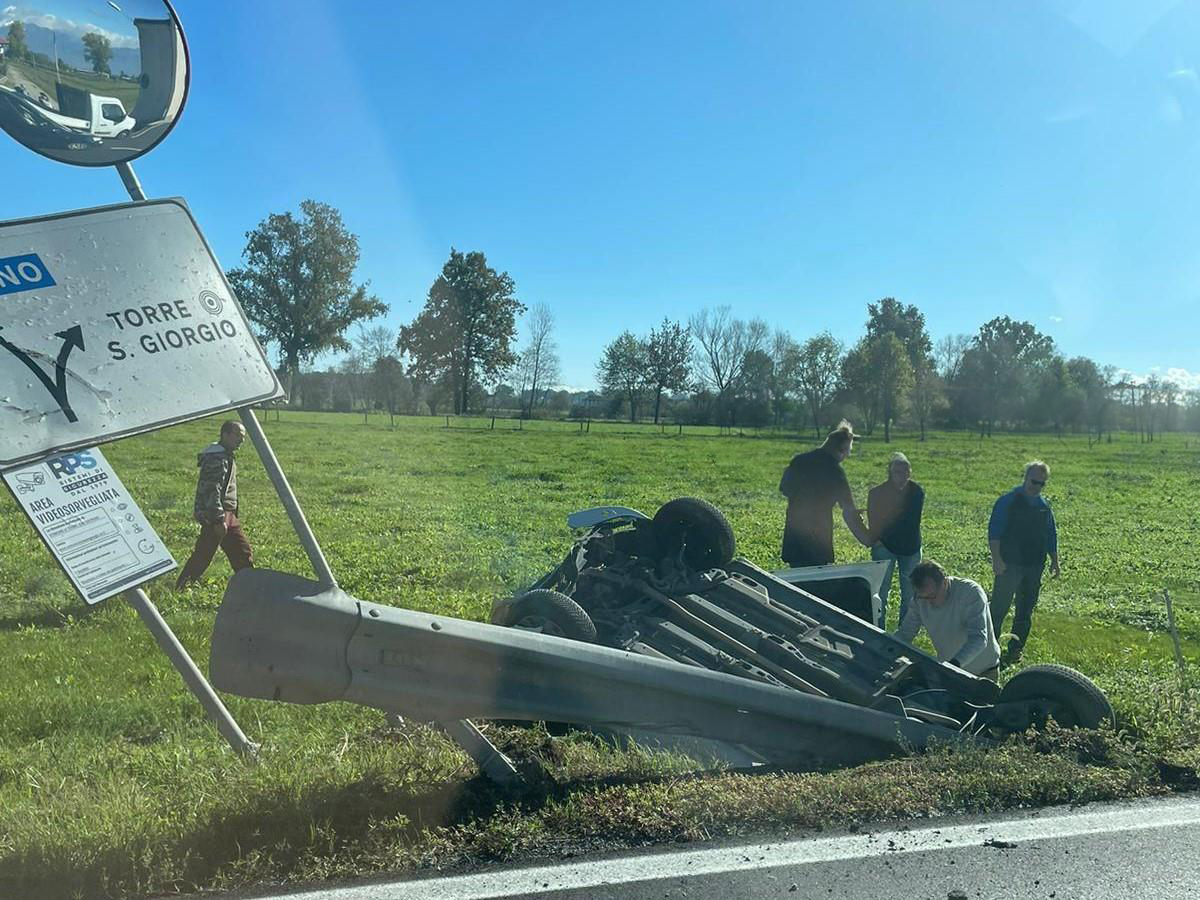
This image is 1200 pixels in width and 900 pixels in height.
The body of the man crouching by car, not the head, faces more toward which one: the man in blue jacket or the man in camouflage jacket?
the man in camouflage jacket

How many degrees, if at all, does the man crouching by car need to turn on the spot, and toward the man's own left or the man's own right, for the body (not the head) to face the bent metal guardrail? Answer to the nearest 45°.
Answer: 0° — they already face it

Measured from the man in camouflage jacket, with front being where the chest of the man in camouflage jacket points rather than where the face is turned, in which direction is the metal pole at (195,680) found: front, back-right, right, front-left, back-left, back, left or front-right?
right

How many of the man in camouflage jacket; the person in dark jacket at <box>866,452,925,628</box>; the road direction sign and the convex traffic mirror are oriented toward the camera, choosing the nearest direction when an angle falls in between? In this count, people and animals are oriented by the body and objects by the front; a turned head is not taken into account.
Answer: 3

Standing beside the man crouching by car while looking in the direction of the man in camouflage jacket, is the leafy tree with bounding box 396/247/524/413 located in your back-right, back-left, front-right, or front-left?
front-right

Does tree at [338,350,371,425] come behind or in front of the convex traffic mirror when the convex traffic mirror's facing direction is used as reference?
behind

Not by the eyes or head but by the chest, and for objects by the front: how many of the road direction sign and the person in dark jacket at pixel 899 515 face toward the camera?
2

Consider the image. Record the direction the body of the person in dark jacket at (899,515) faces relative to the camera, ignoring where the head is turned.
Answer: toward the camera

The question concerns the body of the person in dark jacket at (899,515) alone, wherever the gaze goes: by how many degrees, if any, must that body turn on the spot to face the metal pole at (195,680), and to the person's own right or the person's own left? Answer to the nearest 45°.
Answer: approximately 45° to the person's own right

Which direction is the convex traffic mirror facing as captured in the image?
toward the camera
